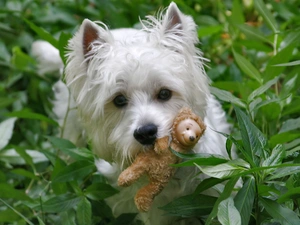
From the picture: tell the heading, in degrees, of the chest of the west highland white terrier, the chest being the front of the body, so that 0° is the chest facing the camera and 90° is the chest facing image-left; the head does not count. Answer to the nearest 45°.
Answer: approximately 0°
